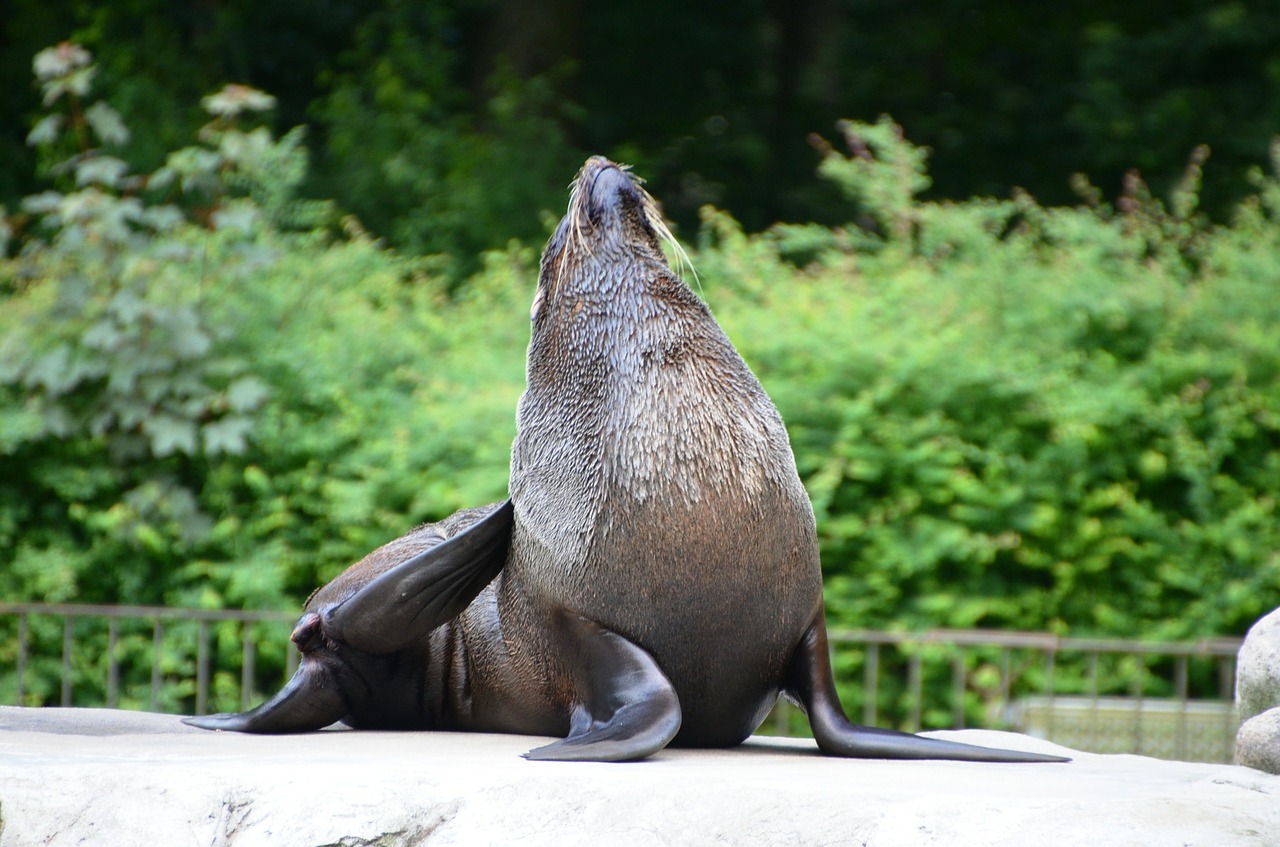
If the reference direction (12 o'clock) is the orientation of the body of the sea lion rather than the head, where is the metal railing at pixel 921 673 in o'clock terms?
The metal railing is roughly at 8 o'clock from the sea lion.

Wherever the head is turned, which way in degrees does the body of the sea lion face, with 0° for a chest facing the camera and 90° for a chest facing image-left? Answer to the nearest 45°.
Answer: approximately 315°
